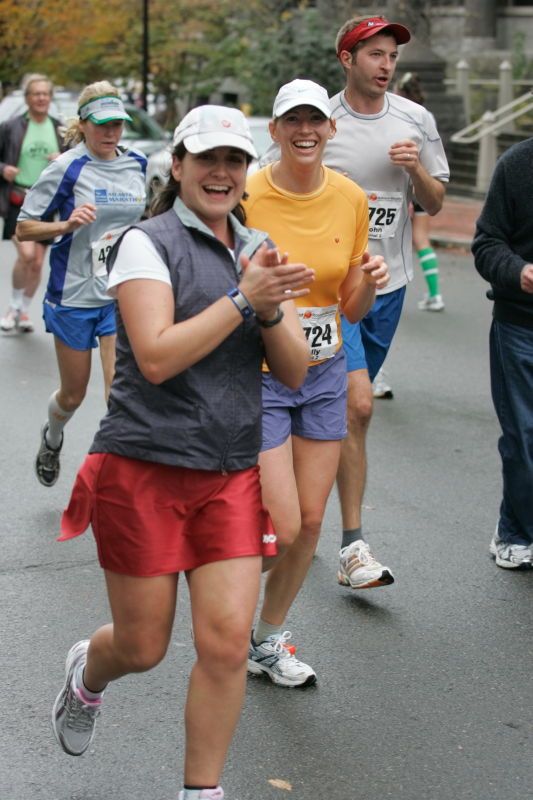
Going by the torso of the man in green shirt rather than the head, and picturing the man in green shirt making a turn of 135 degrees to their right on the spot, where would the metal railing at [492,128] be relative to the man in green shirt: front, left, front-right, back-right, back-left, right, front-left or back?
right

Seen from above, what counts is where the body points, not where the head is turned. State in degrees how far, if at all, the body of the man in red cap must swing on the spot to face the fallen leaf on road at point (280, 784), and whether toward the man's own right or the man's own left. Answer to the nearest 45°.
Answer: approximately 45° to the man's own right

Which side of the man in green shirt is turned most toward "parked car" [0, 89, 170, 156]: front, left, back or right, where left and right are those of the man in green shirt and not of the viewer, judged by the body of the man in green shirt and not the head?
back

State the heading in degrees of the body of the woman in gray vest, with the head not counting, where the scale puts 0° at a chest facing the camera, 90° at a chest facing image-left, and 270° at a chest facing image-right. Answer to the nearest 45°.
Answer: approximately 315°

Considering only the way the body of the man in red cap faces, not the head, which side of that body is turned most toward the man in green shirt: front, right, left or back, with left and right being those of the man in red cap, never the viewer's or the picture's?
back

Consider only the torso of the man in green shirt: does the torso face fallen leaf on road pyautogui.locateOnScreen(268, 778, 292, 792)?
yes

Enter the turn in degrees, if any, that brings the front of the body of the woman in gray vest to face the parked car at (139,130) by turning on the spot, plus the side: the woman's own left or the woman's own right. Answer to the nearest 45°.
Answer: approximately 135° to the woman's own left

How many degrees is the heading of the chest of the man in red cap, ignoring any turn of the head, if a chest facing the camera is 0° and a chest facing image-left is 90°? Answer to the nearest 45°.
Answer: approximately 315°

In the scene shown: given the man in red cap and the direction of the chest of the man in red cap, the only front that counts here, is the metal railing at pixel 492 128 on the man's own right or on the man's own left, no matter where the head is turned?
on the man's own left

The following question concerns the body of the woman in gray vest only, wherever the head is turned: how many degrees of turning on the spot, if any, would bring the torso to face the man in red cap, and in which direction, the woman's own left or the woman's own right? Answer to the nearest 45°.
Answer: approximately 135° to the woman's own left
